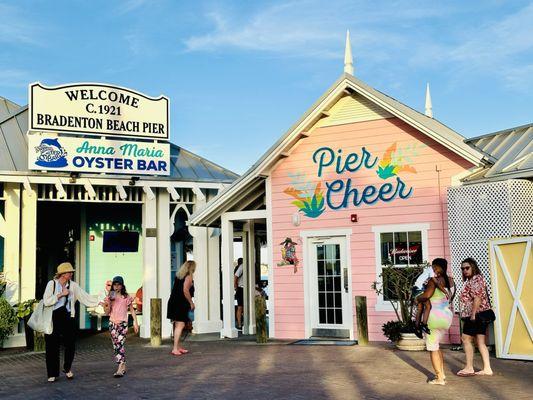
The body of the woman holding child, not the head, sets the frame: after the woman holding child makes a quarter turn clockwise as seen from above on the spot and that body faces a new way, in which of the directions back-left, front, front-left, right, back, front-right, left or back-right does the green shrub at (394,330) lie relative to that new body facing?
front-left

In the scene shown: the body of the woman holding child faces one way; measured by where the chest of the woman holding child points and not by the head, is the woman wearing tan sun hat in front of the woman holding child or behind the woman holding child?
in front

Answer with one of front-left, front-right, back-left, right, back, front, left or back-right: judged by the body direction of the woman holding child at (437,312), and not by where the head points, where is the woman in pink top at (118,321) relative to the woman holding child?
front-left
